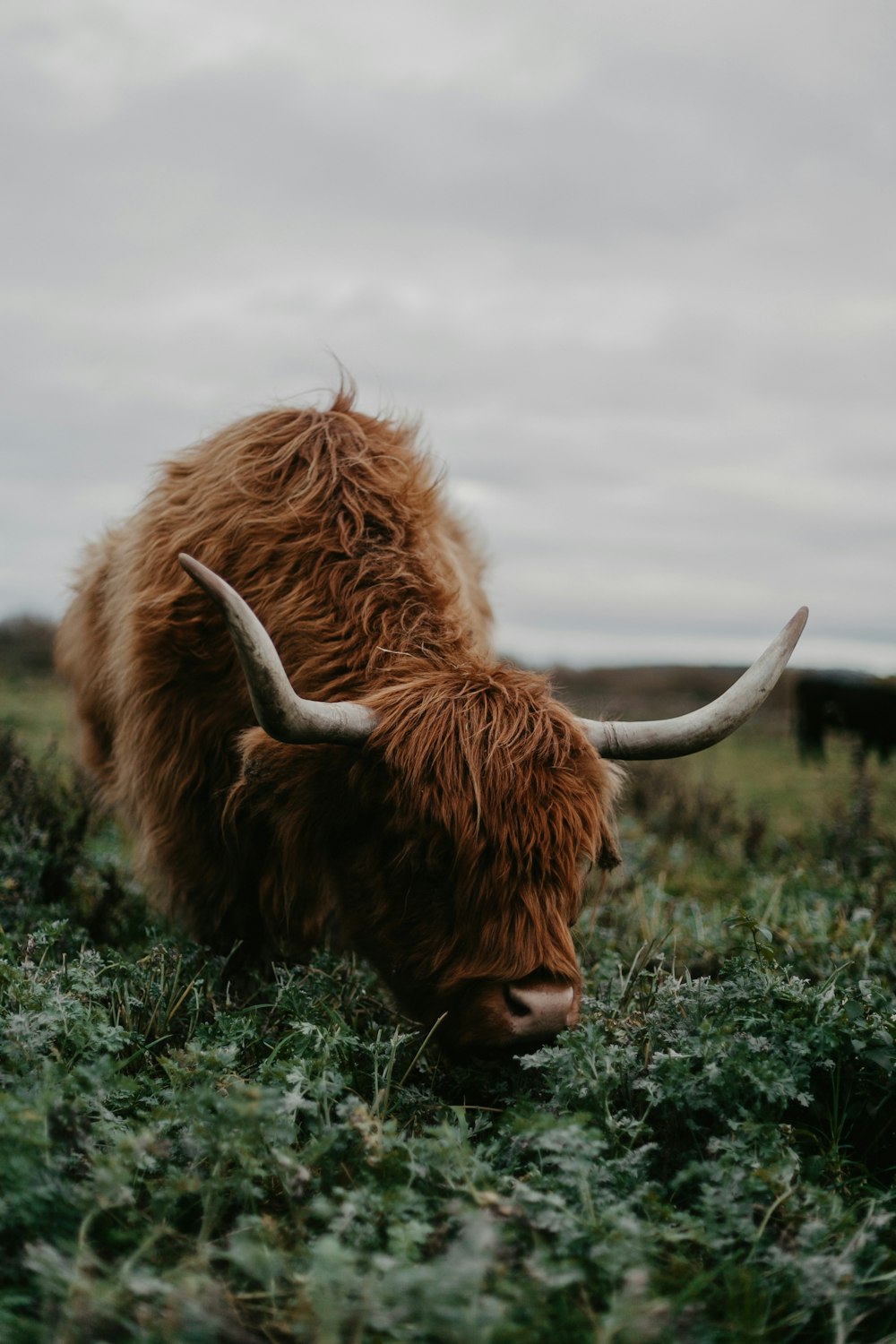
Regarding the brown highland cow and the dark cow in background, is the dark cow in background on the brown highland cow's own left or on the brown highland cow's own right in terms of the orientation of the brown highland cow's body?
on the brown highland cow's own left

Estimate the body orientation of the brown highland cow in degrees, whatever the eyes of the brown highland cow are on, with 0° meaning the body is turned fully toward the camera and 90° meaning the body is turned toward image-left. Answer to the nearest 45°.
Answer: approximately 315°
